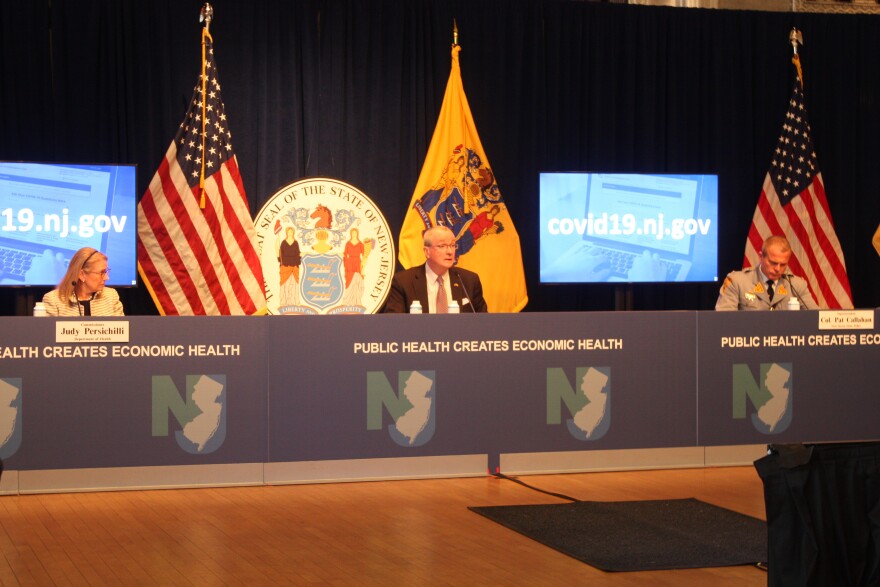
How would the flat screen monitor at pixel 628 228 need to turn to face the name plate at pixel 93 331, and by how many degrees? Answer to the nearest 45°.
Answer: approximately 45° to its right

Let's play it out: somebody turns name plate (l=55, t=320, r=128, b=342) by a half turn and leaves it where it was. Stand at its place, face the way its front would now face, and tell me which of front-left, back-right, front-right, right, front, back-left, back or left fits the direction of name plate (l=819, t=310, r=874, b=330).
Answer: right

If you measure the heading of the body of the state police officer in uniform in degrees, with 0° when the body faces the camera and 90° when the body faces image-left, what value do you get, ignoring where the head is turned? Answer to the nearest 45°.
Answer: approximately 0°

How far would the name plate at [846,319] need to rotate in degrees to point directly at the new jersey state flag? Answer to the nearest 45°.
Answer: approximately 90° to its right

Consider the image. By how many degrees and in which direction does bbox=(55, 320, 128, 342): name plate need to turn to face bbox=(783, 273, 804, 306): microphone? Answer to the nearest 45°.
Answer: approximately 90° to its left

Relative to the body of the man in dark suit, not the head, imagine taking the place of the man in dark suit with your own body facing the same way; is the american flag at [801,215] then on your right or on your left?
on your left

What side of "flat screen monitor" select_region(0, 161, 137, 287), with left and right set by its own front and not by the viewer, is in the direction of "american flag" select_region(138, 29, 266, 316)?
left

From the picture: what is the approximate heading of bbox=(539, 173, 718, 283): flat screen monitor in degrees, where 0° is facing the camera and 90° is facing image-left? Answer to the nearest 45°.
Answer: approximately 0°

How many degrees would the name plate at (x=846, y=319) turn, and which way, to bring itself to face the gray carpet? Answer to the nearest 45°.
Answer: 0° — it already faces it

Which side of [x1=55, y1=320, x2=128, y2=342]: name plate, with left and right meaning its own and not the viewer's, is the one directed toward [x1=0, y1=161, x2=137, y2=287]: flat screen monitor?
back
